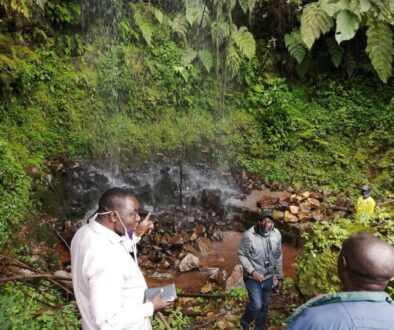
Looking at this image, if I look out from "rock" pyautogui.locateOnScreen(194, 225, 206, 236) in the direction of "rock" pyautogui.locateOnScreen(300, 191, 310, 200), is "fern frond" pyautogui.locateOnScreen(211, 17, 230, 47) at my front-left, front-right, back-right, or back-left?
front-left

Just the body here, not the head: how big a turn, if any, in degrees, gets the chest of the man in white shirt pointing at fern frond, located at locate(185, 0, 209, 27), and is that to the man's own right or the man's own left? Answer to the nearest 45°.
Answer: approximately 90° to the man's own left

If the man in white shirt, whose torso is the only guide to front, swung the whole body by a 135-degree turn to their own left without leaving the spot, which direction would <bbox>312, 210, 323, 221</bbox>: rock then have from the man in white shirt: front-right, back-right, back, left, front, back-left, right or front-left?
right

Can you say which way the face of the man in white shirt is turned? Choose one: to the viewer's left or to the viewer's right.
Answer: to the viewer's right

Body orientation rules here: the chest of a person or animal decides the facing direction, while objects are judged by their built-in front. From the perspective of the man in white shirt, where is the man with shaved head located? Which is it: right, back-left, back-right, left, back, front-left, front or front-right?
front-right

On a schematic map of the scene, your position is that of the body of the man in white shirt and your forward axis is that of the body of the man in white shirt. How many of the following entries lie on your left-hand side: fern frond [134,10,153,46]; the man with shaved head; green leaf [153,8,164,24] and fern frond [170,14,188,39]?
3

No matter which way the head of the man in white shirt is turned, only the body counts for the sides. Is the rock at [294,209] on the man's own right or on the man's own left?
on the man's own left

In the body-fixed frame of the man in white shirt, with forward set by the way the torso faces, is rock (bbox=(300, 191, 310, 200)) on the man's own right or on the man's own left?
on the man's own left

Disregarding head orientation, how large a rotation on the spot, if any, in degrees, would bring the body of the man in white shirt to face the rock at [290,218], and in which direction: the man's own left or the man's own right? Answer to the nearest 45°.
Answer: approximately 45° to the man's own left

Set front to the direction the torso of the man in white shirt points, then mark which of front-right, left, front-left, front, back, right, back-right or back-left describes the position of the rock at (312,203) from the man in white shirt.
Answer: front-left

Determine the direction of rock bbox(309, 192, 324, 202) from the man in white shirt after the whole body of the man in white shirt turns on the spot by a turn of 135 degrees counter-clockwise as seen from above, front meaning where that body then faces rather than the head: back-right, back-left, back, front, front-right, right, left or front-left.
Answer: right

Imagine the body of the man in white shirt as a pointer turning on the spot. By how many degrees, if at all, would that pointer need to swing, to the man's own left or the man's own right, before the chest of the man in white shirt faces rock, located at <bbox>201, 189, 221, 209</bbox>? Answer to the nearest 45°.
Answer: approximately 90° to the man's own left

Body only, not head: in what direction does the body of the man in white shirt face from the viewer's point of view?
to the viewer's right
